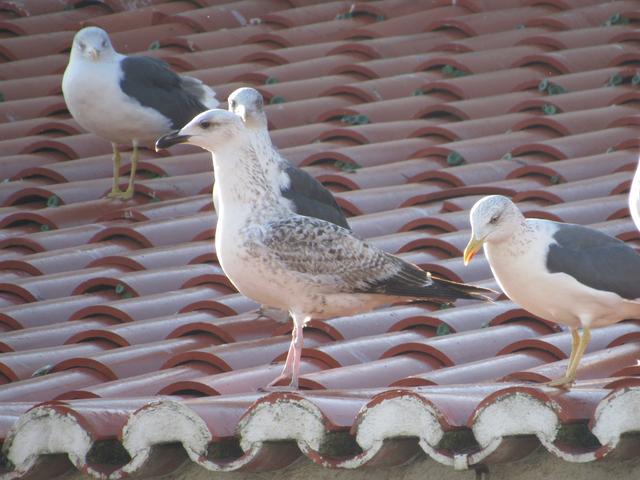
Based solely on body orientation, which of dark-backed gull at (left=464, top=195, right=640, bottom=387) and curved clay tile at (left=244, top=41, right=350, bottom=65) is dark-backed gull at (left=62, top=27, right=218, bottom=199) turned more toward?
the dark-backed gull

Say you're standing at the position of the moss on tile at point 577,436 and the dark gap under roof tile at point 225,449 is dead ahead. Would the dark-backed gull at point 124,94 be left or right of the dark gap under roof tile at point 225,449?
right

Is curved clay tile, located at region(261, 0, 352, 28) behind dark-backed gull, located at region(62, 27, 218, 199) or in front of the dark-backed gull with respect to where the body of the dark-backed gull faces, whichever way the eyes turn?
behind

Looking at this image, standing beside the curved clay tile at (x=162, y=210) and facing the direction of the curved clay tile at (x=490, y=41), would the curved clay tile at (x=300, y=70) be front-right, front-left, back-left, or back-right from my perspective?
front-left

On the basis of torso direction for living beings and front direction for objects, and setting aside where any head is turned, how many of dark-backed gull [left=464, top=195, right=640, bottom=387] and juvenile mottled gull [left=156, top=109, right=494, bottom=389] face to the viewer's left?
2

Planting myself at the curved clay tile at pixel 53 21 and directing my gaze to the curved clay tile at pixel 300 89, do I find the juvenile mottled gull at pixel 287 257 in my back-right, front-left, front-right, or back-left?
front-right

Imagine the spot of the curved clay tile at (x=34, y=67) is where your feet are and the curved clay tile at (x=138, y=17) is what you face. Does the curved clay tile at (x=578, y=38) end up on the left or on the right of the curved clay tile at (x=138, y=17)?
right

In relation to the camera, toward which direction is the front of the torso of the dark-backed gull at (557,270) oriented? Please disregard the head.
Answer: to the viewer's left

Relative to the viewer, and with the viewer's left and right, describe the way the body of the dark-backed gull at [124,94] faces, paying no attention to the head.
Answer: facing the viewer and to the left of the viewer

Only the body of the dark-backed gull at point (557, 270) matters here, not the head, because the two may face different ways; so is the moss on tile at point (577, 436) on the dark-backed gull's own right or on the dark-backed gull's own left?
on the dark-backed gull's own left

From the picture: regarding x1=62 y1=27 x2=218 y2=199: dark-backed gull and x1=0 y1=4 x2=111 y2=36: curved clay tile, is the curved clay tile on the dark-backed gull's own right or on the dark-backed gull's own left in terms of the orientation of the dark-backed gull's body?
on the dark-backed gull's own right

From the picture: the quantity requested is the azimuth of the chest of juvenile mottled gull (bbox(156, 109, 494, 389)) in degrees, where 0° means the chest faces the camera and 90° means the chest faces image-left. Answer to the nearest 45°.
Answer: approximately 90°
